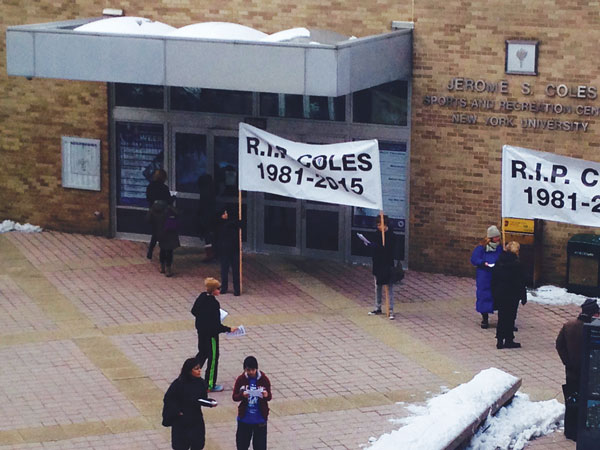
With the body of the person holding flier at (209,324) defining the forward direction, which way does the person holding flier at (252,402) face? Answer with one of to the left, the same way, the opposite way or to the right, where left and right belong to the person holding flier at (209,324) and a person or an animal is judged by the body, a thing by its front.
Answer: to the right

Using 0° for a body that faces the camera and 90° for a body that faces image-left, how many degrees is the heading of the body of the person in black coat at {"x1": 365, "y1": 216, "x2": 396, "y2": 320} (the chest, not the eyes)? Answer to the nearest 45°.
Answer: approximately 45°

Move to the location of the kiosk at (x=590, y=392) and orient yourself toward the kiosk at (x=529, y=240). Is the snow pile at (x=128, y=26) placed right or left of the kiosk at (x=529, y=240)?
left

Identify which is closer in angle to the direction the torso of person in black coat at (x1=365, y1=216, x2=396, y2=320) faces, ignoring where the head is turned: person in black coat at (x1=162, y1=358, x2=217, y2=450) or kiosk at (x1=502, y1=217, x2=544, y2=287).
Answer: the person in black coat

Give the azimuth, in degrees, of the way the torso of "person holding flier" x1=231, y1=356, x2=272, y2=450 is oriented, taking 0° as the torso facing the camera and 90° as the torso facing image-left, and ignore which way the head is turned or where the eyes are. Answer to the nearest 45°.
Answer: approximately 0°

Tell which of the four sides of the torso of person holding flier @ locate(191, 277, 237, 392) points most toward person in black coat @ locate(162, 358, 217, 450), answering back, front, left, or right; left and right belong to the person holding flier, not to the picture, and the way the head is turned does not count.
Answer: right

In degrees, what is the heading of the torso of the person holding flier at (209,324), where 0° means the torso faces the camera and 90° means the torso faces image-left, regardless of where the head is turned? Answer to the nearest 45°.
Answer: approximately 270°
